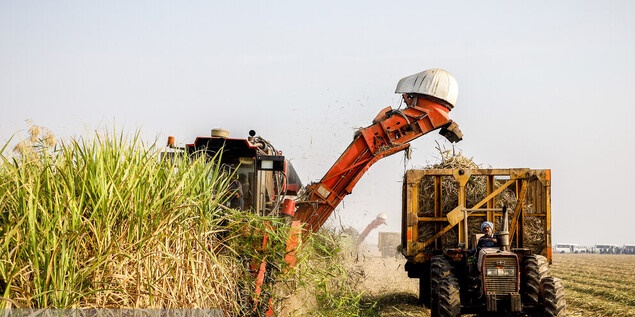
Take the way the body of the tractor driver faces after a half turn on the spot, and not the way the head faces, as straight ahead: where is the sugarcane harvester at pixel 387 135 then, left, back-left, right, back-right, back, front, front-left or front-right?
front-left

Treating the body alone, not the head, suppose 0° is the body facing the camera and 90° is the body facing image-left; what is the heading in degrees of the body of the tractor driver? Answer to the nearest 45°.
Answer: approximately 0°
